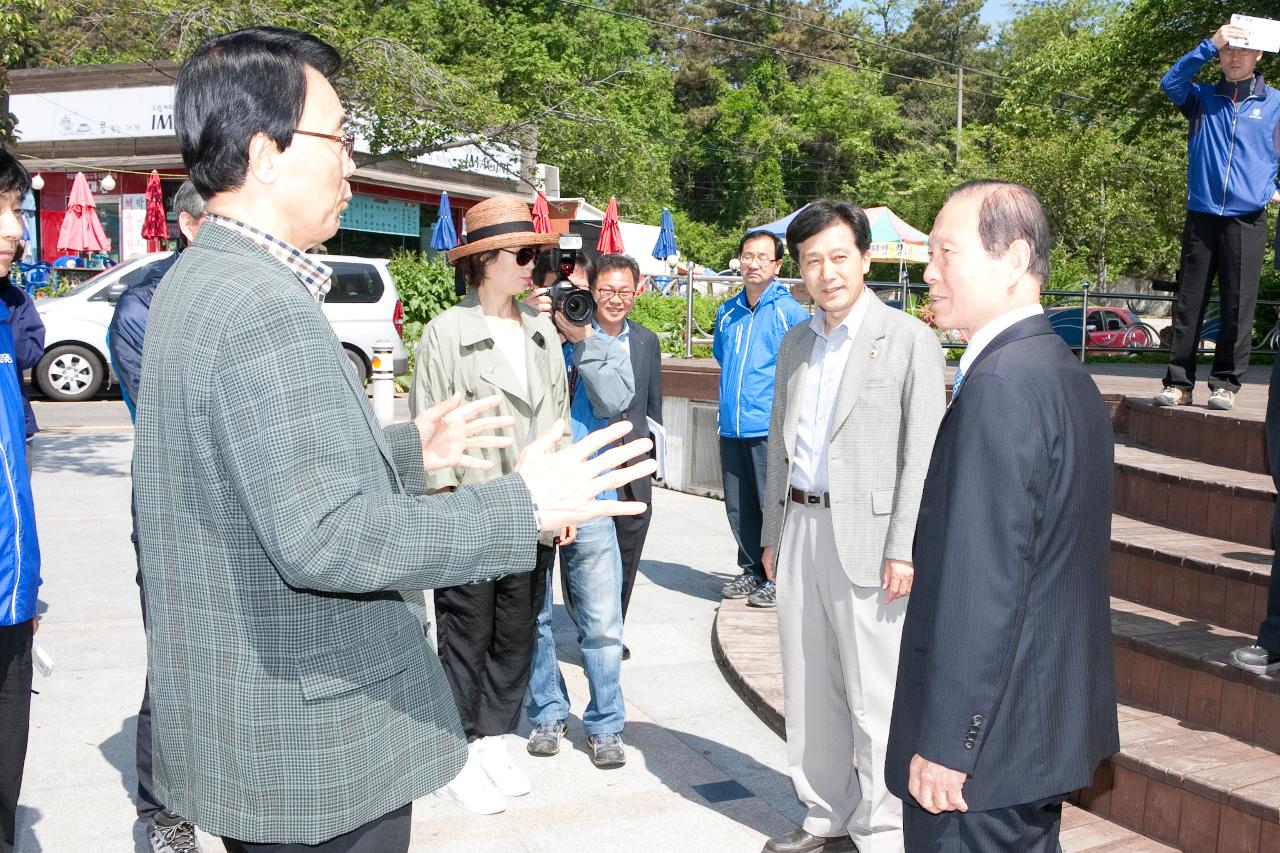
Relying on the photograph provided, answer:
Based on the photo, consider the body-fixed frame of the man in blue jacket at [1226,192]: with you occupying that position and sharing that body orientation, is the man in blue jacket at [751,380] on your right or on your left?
on your right

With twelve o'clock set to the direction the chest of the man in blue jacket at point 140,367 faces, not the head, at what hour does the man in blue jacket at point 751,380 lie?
the man in blue jacket at point 751,380 is roughly at 11 o'clock from the man in blue jacket at point 140,367.

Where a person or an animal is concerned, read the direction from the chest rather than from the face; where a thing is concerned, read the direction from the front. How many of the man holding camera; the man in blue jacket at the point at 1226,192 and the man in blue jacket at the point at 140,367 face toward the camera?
2

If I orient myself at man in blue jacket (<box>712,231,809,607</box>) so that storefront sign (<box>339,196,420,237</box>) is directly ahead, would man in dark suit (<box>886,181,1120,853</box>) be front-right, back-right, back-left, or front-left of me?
back-left

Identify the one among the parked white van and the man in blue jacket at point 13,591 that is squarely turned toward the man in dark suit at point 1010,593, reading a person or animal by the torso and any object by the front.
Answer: the man in blue jacket

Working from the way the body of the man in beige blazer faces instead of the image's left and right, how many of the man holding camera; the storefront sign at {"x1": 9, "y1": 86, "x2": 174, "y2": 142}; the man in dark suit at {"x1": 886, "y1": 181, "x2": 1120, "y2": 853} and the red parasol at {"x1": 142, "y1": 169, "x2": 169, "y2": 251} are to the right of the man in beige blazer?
3

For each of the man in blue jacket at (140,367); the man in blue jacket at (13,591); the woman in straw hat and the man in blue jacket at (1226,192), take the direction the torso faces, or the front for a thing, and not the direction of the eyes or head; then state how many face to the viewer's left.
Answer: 0

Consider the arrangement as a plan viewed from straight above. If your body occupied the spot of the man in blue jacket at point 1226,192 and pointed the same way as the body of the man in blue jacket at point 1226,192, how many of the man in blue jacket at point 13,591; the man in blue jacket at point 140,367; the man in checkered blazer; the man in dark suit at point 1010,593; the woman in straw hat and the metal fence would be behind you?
1

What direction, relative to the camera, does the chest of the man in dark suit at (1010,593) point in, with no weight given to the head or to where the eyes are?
to the viewer's left

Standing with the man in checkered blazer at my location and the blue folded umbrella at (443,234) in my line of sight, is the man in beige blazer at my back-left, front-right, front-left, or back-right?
front-right

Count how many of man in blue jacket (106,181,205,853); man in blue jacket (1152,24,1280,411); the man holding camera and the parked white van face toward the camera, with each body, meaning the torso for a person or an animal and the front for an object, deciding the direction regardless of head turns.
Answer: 2

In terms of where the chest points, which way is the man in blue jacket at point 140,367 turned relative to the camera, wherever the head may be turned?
to the viewer's right

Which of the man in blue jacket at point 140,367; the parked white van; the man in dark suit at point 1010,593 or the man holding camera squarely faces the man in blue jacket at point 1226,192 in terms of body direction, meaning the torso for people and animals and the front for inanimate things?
the man in blue jacket at point 140,367

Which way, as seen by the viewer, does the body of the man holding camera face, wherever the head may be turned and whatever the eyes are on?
toward the camera

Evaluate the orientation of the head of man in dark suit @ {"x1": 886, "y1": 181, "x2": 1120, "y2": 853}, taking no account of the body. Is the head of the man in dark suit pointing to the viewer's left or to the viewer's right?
to the viewer's left

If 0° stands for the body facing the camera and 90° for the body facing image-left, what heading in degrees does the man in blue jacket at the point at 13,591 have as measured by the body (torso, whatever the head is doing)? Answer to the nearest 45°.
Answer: approximately 315°

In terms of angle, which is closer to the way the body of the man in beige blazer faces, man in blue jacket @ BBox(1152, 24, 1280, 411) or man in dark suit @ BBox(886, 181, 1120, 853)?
the man in dark suit

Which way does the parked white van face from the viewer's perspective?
to the viewer's left

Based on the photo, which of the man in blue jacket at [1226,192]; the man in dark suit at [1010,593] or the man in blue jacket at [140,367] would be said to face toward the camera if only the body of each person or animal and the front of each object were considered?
the man in blue jacket at [1226,192]
